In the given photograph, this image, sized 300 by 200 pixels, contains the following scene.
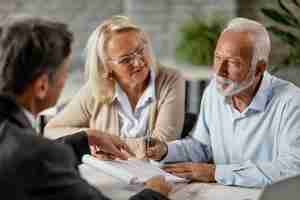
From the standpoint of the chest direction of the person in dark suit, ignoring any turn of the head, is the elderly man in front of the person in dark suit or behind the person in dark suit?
in front

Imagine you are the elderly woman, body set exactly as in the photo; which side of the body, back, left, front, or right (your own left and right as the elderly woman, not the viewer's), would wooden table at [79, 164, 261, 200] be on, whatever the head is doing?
front

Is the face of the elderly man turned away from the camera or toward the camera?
toward the camera

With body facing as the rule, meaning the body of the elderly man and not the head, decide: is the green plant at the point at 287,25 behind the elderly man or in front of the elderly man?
behind

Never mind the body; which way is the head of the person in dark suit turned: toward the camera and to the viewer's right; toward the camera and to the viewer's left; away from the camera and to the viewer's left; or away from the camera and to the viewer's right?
away from the camera and to the viewer's right

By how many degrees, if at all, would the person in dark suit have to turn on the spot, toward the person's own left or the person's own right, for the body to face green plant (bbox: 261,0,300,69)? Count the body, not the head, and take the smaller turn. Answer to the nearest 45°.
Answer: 0° — they already face it

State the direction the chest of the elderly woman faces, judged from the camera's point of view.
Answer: toward the camera

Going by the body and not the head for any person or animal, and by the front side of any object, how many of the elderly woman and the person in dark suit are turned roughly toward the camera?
1

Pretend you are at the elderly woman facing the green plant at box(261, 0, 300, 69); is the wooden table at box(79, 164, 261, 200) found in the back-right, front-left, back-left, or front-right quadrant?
back-right

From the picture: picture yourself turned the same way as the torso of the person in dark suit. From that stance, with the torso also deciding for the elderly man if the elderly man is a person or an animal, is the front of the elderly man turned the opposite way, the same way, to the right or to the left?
the opposite way

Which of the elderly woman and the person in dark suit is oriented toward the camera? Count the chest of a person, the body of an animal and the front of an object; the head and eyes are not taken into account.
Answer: the elderly woman

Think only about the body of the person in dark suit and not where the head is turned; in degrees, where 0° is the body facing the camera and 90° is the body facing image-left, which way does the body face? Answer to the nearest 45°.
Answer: approximately 225°
